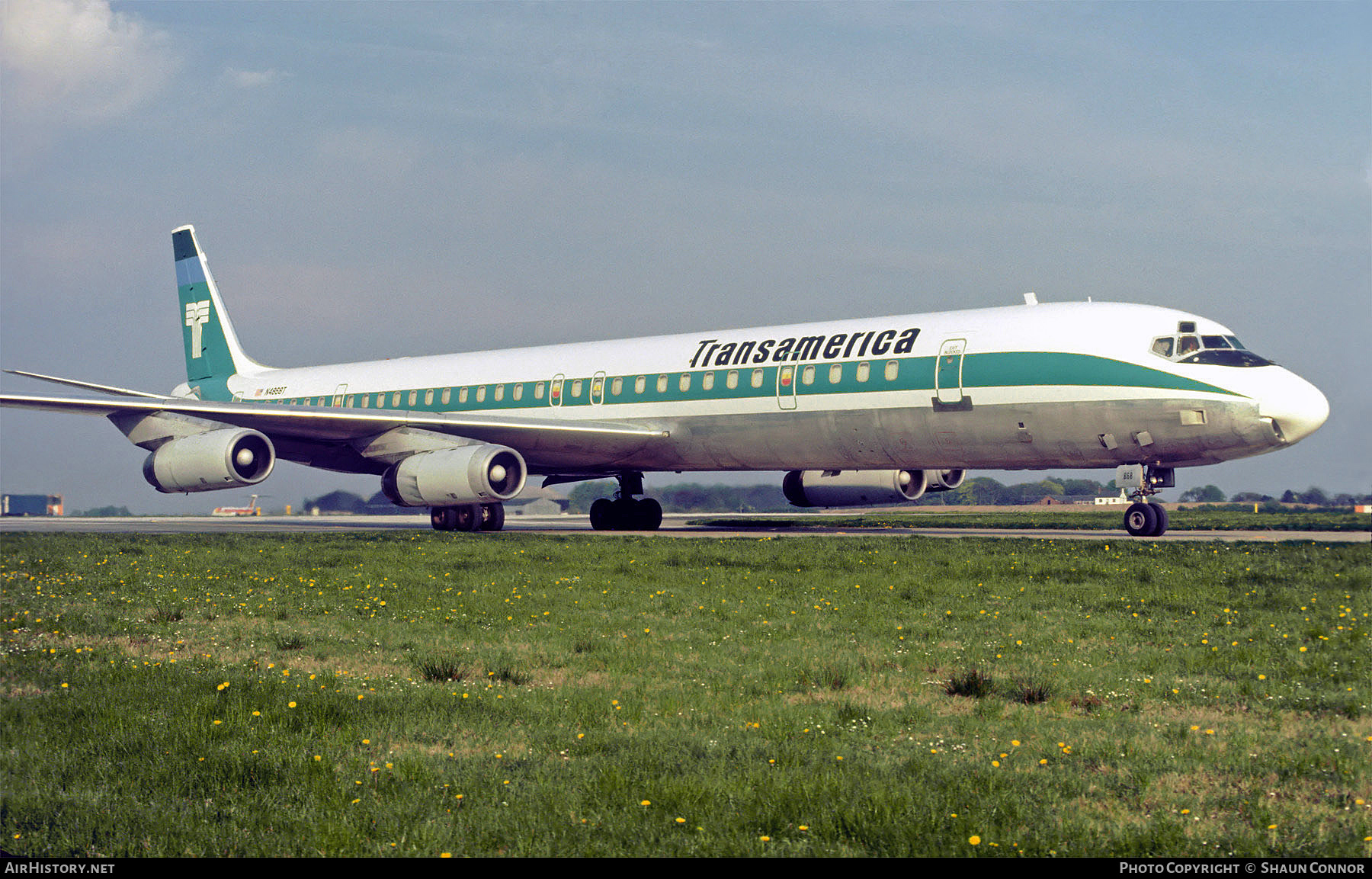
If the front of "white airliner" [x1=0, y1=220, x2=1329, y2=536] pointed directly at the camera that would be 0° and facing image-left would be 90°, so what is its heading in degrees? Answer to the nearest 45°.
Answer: approximately 315°
